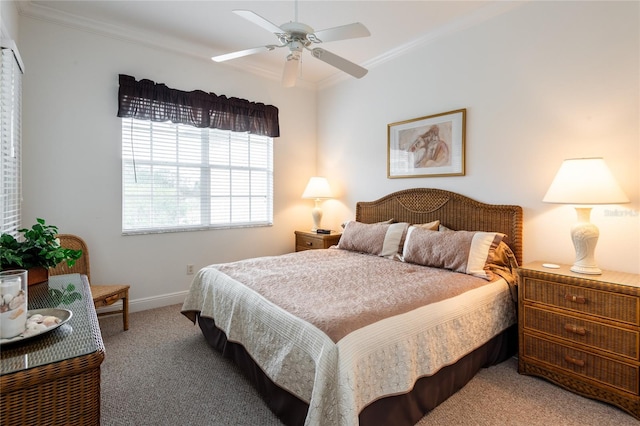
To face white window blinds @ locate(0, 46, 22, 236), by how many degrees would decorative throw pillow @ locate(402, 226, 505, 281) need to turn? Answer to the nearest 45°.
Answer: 0° — it already faces it

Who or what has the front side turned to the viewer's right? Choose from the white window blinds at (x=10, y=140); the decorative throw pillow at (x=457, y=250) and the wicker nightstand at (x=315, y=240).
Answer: the white window blinds

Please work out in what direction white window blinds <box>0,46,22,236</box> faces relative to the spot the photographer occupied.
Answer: facing to the right of the viewer

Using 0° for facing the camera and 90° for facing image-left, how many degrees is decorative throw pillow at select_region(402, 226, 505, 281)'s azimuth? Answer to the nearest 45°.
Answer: approximately 45°

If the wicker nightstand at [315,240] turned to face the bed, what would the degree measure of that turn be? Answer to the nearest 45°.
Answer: approximately 45° to its left

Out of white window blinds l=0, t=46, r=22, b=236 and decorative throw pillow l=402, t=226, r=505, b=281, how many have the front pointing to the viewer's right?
1

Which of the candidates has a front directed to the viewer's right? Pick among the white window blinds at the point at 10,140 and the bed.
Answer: the white window blinds

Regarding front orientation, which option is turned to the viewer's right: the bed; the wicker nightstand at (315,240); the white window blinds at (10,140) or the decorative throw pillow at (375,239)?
the white window blinds
